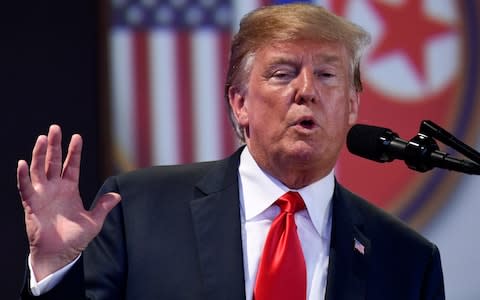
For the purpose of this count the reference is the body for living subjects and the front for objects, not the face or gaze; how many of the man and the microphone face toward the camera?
1

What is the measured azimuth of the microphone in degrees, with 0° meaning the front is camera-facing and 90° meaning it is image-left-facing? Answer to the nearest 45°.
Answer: approximately 90°

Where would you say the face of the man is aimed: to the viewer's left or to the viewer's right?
to the viewer's right

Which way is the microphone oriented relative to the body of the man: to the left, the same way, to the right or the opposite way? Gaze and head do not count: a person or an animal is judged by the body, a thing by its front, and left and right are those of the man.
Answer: to the right
